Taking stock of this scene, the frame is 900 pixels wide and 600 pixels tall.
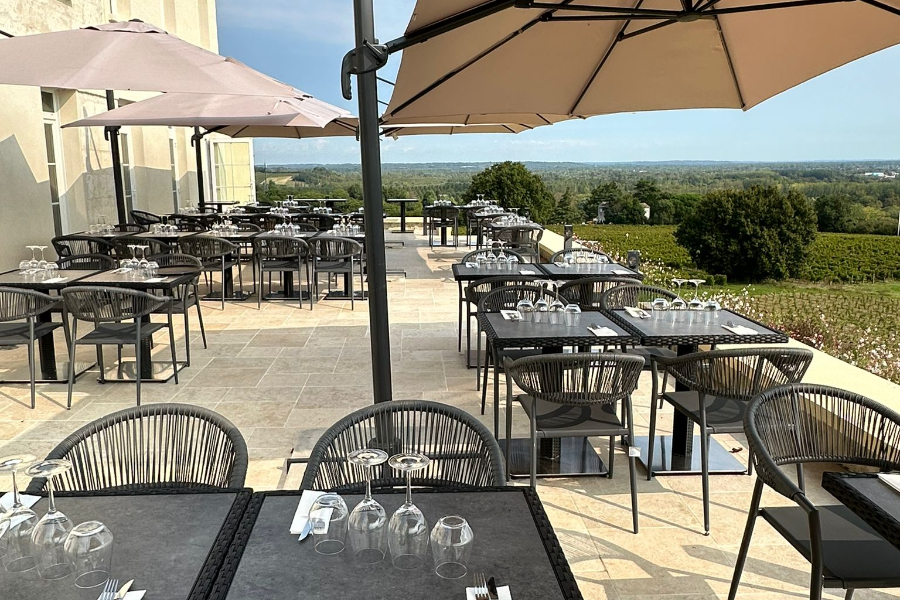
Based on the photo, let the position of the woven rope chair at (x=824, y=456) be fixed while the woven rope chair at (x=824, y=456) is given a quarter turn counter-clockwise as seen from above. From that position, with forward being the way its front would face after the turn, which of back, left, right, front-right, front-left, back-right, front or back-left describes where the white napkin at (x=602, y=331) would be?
left

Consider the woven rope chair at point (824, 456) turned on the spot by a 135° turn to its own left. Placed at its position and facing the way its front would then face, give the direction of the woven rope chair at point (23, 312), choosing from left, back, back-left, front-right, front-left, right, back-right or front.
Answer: left

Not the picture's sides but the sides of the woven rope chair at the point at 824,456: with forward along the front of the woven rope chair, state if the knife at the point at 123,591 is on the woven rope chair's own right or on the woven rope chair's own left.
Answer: on the woven rope chair's own right

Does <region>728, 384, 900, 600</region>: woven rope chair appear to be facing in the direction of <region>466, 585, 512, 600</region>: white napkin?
no

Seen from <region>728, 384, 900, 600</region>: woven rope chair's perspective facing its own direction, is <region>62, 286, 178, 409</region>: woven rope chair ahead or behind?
behind

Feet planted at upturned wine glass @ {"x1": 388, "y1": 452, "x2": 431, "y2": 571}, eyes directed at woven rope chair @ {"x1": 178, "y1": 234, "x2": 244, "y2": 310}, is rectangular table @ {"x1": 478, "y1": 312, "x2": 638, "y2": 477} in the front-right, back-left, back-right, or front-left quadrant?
front-right

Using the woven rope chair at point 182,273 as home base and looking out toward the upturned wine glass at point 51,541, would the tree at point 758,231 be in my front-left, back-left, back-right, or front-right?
back-left

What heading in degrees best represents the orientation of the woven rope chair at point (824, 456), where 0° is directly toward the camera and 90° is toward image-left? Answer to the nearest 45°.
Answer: approximately 315°

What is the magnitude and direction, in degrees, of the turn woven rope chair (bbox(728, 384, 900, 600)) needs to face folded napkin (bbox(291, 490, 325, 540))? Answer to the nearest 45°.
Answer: approximately 90° to its right

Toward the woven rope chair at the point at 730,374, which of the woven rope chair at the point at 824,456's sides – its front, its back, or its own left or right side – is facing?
back

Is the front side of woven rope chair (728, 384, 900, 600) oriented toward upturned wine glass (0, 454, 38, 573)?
no

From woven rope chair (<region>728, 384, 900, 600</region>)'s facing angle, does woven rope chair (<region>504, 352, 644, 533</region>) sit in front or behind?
behind

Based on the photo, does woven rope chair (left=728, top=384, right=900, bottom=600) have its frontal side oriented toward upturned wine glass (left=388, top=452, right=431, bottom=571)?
no

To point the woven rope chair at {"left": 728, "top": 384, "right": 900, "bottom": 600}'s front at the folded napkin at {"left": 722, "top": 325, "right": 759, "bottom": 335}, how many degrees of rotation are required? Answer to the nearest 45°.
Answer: approximately 135° to its left
